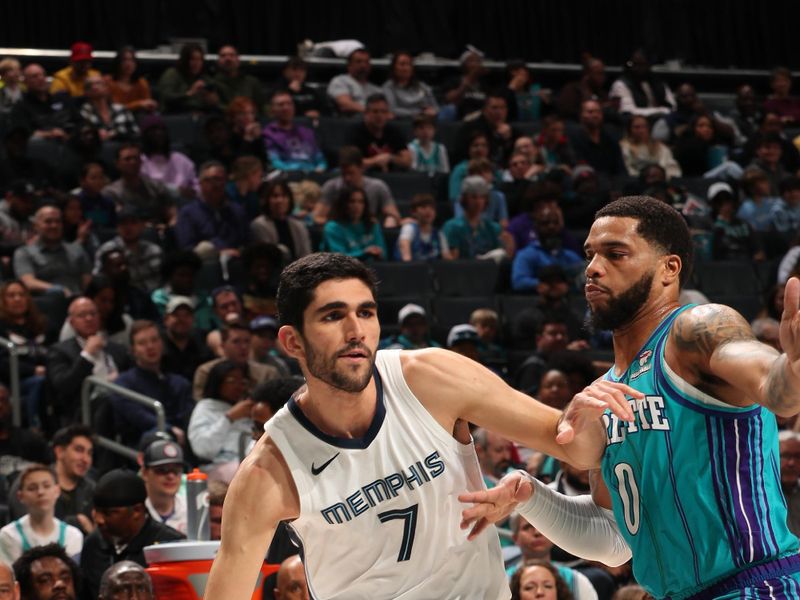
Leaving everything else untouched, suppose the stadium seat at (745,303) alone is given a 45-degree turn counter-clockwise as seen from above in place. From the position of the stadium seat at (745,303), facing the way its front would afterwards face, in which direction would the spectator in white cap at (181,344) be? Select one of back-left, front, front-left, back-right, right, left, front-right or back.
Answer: right

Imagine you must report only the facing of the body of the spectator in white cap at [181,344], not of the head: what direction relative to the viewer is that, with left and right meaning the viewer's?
facing the viewer and to the right of the viewer

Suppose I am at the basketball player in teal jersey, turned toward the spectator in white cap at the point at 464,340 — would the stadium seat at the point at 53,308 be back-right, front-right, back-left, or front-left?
front-left

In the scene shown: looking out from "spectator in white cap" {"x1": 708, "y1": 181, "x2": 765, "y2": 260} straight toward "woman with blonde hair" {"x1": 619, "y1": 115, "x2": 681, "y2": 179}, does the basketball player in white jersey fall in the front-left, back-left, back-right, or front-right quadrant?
back-left

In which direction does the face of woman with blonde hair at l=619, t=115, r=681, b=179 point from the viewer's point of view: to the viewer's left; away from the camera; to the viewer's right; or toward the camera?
toward the camera

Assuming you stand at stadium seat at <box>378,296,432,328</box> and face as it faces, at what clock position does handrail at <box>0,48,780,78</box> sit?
The handrail is roughly at 6 o'clock from the stadium seat.

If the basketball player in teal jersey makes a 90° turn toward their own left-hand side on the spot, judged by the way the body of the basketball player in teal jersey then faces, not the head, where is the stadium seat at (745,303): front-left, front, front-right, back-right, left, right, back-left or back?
back-left

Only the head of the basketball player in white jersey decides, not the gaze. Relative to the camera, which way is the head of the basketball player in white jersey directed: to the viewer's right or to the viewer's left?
to the viewer's right

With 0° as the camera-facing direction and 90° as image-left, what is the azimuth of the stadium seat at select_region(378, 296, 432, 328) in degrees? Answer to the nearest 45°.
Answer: approximately 0°

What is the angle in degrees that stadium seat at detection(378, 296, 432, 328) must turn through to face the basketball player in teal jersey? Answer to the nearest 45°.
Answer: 0° — it already faces them

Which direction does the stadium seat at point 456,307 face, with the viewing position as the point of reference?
facing the viewer

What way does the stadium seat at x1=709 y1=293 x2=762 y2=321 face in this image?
toward the camera

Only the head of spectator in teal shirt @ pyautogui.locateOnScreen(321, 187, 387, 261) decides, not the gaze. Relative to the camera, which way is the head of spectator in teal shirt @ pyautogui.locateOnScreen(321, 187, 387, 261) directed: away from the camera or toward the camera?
toward the camera

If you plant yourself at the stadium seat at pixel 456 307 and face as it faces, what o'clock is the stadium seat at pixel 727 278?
the stadium seat at pixel 727 278 is roughly at 8 o'clock from the stadium seat at pixel 456 307.

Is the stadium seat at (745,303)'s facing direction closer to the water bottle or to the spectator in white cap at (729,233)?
the water bottle

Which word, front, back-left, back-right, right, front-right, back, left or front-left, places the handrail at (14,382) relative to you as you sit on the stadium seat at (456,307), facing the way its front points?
front-right

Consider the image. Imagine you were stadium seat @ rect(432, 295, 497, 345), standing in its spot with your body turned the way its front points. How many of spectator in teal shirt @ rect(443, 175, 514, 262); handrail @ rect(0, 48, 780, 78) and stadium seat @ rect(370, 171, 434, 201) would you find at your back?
3

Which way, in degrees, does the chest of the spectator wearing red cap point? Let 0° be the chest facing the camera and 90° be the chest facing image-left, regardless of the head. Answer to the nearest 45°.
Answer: approximately 315°

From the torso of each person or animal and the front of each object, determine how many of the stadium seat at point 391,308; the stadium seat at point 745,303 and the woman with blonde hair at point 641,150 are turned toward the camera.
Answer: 3

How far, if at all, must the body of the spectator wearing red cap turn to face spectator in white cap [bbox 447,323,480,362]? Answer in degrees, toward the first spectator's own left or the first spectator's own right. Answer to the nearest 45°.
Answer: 0° — they already face them
